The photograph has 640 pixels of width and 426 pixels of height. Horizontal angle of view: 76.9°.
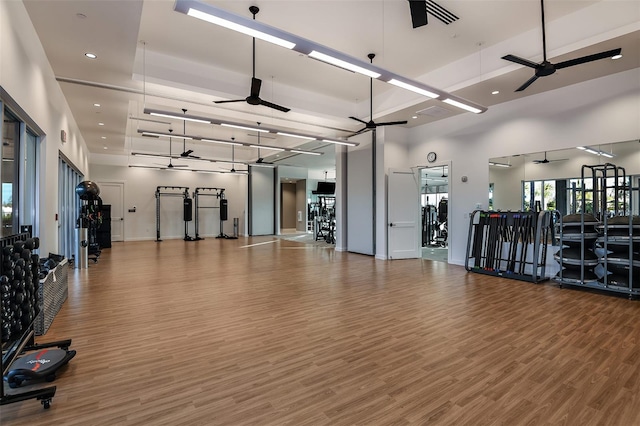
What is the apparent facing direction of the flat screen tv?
toward the camera

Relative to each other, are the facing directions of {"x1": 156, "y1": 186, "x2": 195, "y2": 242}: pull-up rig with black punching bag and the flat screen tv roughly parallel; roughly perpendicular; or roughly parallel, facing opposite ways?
roughly parallel

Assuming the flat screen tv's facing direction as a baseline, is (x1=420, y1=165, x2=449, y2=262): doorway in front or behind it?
in front

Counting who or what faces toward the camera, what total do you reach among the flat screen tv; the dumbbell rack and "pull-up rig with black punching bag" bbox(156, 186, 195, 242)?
2

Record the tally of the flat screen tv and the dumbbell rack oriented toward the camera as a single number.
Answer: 1

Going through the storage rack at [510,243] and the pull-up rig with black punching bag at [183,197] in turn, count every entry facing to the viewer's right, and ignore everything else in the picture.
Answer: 0

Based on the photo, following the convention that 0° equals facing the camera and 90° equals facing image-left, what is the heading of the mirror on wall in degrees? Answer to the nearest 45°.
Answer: approximately 45°

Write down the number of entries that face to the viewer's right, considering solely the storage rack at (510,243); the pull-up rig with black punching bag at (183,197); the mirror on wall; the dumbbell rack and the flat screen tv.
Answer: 1

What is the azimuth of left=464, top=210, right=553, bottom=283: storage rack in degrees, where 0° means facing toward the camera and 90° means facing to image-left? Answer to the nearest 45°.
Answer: approximately 45°

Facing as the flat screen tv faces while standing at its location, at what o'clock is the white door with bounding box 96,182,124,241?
The white door is roughly at 2 o'clock from the flat screen tv.

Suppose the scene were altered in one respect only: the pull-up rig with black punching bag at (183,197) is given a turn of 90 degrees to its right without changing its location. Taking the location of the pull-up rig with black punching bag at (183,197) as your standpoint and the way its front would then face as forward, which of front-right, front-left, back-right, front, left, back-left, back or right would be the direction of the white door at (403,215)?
back-left

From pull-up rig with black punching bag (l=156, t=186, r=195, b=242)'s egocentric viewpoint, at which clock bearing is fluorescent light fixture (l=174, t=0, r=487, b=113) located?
The fluorescent light fixture is roughly at 12 o'clock from the pull-up rig with black punching bag.

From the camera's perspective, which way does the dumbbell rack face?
to the viewer's right

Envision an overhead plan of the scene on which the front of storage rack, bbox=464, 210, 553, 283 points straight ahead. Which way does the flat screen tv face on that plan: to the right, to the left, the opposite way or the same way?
to the left

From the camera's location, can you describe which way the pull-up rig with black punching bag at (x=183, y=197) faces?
facing the viewer
